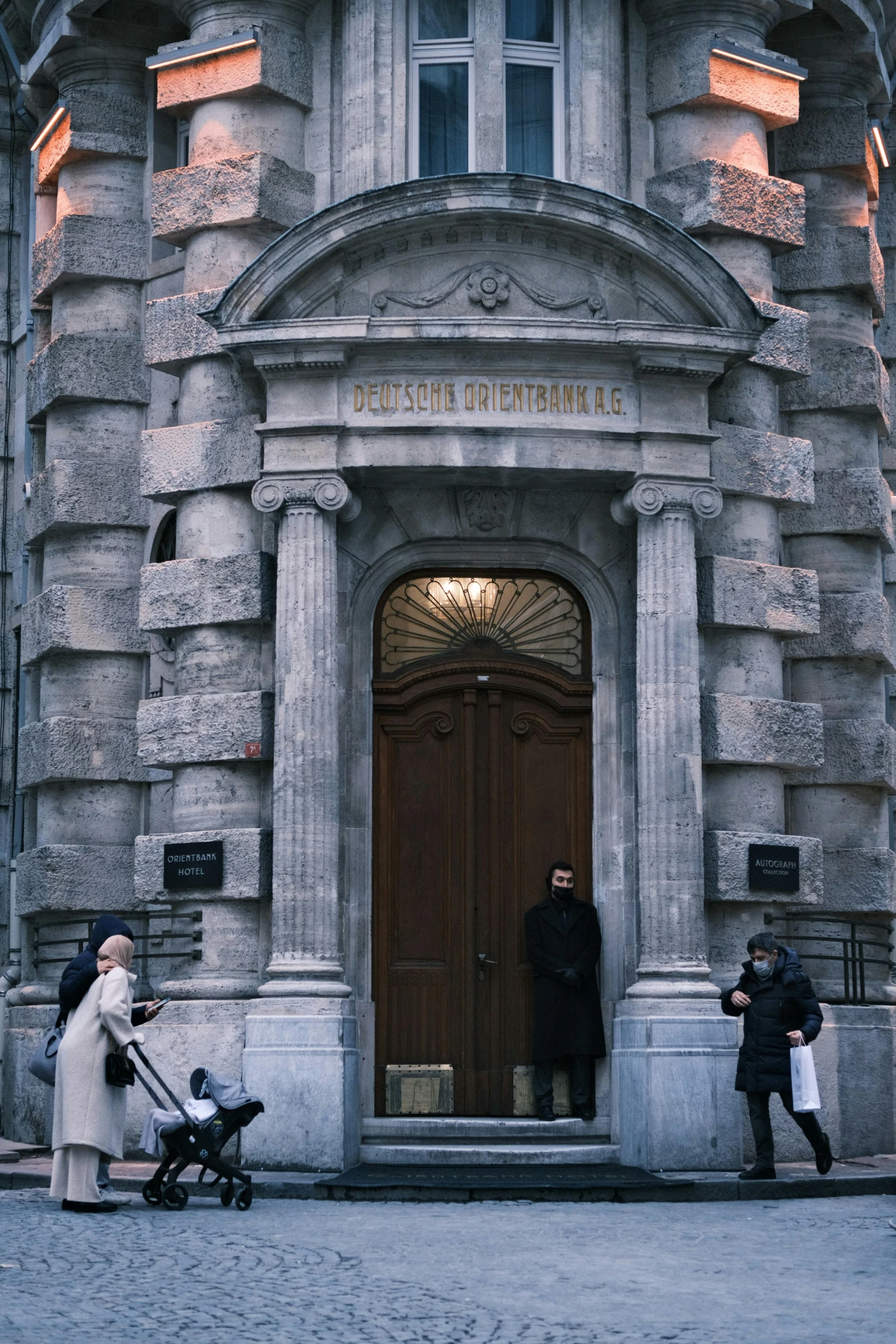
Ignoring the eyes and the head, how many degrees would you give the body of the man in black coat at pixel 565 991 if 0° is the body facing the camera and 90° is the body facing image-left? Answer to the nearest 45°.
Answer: approximately 0°

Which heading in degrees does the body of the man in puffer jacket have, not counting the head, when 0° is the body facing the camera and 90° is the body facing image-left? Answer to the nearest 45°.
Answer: approximately 45°

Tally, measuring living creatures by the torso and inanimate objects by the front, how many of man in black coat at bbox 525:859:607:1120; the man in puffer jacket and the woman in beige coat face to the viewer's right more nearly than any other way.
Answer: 1

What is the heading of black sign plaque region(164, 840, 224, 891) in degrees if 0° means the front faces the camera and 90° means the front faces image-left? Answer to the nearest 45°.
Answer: approximately 0°

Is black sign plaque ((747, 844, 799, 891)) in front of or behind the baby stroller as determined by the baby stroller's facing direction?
in front

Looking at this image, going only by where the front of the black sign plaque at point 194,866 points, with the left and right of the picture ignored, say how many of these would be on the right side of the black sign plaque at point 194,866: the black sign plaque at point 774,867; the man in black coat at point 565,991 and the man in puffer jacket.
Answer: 0

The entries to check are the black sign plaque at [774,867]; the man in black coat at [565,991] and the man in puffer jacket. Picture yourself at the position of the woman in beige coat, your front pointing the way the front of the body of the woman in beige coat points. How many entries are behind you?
0

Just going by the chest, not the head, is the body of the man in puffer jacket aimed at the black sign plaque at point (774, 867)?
no

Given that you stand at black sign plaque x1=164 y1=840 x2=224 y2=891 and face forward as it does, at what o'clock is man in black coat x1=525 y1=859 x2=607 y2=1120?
The man in black coat is roughly at 9 o'clock from the black sign plaque.

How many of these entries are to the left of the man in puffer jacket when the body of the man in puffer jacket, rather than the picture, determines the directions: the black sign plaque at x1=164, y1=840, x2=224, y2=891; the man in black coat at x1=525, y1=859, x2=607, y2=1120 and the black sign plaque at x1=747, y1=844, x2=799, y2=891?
0

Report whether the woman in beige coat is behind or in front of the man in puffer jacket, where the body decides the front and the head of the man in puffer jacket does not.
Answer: in front

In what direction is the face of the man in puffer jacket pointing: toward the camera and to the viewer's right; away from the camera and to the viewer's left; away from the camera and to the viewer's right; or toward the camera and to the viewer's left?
toward the camera and to the viewer's left

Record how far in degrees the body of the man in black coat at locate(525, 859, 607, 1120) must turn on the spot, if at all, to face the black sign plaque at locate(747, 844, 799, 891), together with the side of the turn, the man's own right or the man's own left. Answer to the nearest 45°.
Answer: approximately 90° to the man's own left

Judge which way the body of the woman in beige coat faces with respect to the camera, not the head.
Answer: to the viewer's right

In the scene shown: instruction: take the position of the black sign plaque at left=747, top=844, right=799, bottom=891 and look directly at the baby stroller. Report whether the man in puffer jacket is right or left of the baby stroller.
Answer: left

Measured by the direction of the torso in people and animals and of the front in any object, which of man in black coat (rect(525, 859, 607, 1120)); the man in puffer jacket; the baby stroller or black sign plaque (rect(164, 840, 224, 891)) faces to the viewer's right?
the baby stroller

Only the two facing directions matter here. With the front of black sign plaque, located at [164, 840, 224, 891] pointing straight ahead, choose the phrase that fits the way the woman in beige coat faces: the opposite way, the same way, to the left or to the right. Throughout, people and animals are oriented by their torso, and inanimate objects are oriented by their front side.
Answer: to the left

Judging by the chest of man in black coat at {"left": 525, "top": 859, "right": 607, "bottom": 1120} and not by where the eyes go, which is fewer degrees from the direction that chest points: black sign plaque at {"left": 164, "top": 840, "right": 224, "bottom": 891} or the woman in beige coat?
the woman in beige coat

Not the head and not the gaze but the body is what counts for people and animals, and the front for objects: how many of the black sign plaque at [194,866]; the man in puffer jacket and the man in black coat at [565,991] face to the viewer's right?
0

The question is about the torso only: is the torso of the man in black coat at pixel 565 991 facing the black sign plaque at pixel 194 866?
no

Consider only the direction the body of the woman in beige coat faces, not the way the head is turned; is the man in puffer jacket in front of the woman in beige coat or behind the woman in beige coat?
in front

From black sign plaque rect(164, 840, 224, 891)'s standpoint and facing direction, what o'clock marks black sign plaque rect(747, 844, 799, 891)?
black sign plaque rect(747, 844, 799, 891) is roughly at 9 o'clock from black sign plaque rect(164, 840, 224, 891).

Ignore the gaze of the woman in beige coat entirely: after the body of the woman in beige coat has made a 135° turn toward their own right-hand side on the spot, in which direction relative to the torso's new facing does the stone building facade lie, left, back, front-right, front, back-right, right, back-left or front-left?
back
